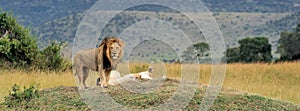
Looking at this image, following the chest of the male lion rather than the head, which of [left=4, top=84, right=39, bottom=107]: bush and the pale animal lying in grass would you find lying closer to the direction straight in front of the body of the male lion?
the pale animal lying in grass

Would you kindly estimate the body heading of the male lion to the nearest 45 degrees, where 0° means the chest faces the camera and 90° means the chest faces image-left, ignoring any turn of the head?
approximately 315°

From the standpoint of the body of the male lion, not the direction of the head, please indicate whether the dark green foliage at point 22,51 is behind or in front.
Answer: behind
